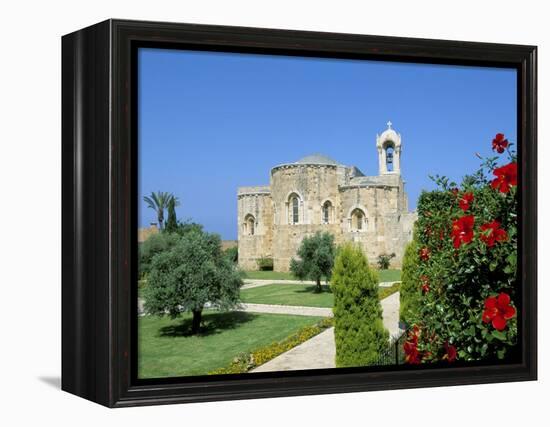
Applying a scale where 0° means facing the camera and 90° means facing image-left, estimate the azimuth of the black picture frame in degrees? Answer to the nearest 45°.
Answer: approximately 315°
